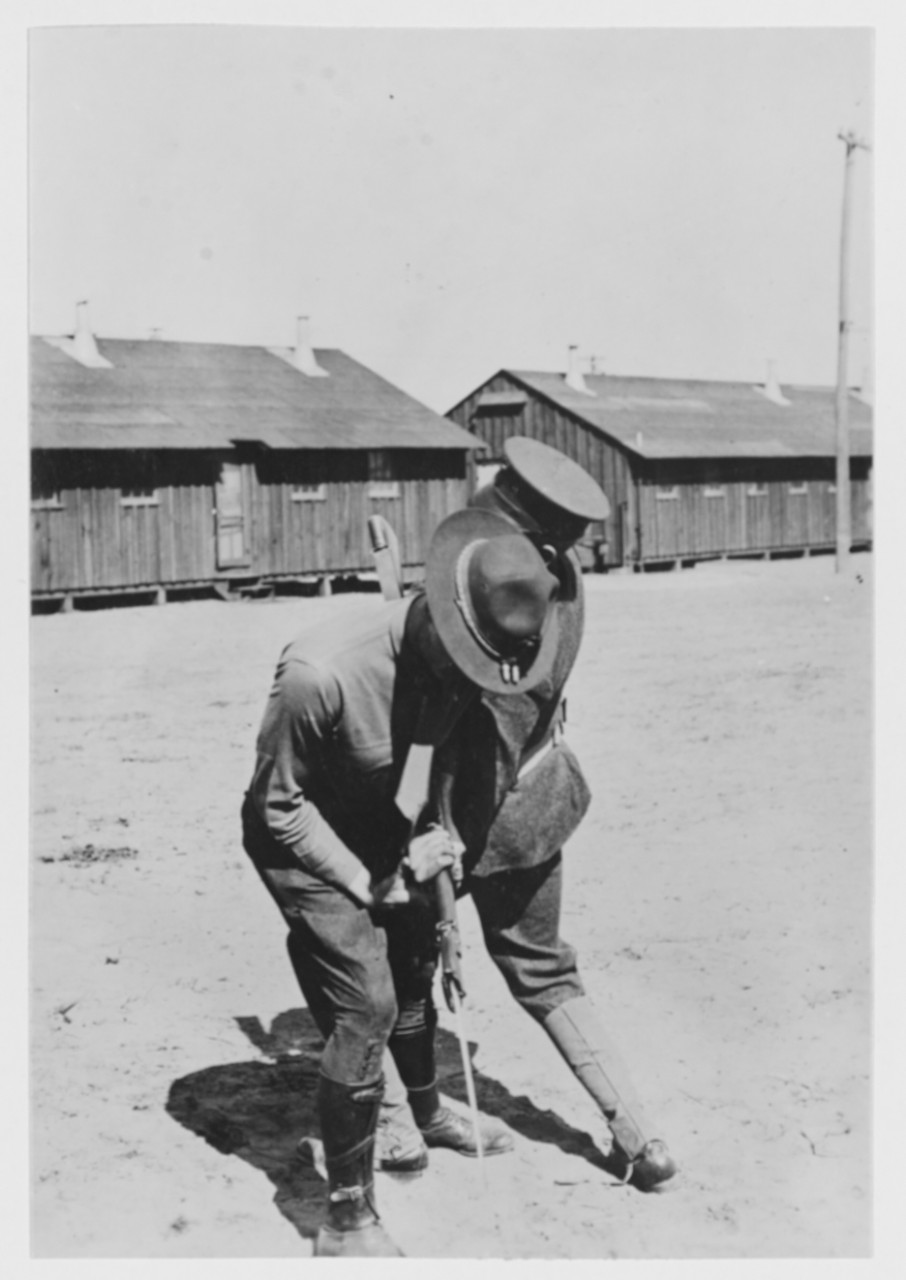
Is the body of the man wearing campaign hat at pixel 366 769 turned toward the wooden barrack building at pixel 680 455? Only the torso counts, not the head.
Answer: no

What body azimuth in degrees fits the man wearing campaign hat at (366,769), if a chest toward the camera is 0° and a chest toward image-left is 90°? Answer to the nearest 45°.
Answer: approximately 315°

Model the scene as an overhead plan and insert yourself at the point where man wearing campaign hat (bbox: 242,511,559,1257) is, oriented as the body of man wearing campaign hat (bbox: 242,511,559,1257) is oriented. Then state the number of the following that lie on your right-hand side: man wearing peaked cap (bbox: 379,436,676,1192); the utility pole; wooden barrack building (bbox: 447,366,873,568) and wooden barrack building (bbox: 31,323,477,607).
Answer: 0

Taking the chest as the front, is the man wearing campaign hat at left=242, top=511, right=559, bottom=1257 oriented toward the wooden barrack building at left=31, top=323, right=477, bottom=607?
no

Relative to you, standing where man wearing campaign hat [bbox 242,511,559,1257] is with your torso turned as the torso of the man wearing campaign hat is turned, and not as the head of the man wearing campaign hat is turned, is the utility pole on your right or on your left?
on your left

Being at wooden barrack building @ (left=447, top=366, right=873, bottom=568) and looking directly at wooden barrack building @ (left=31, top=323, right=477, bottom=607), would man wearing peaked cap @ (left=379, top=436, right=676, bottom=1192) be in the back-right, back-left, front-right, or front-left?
front-left

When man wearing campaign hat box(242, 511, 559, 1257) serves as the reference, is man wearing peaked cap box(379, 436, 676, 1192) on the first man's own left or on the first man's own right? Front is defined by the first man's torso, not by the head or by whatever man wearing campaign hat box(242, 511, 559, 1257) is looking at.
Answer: on the first man's own left

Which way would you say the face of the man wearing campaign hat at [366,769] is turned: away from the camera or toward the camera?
toward the camera

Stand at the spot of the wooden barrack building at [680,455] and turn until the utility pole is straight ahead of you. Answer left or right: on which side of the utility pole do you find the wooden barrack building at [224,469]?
right
